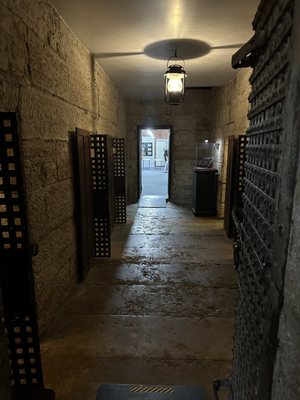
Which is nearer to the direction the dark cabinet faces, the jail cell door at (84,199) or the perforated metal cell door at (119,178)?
the jail cell door

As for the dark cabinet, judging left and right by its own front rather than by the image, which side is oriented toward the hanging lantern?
front

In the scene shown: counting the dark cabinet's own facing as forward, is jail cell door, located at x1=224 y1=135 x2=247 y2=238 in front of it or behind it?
in front

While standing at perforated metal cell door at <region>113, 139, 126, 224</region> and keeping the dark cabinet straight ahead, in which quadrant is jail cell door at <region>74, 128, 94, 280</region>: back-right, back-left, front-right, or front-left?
back-right

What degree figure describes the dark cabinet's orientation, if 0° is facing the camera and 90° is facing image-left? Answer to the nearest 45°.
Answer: approximately 0°

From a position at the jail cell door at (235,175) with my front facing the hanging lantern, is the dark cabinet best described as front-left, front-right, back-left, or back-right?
back-right

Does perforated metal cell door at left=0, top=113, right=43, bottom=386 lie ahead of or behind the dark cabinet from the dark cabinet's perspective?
ahead

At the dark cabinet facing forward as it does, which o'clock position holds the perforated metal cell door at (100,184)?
The perforated metal cell door is roughly at 1 o'clock from the dark cabinet.

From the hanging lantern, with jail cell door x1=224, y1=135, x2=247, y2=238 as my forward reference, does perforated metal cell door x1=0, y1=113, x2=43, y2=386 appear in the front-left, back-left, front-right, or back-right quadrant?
back-right

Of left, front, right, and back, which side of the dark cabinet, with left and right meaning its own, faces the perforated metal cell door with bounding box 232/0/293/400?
front

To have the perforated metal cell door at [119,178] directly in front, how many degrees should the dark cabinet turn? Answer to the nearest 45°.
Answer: approximately 45° to its right
